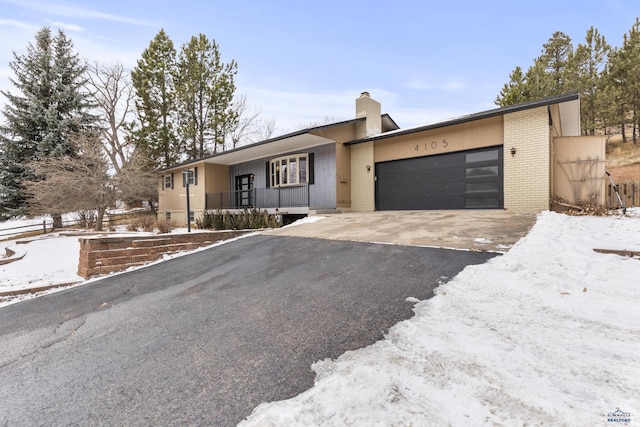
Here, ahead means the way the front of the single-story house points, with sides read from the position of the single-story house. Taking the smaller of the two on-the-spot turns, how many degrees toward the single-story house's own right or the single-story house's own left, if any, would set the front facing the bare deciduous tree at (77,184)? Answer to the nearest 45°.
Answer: approximately 45° to the single-story house's own right

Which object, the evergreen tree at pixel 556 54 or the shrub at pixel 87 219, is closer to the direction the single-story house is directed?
the shrub

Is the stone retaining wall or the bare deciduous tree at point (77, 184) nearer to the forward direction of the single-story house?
the stone retaining wall

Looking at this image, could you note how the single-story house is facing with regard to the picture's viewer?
facing the viewer and to the left of the viewer

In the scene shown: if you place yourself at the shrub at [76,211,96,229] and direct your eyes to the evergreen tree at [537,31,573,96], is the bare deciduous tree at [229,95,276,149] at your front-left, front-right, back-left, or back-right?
front-left

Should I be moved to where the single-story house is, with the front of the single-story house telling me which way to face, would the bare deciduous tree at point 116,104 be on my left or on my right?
on my right

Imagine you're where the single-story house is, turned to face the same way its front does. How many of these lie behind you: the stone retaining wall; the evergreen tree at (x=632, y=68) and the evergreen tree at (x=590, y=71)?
2

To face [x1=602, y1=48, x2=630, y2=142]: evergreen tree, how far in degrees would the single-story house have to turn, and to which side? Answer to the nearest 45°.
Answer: approximately 180°

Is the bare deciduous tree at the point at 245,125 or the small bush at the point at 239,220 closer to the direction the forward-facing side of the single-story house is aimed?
the small bush

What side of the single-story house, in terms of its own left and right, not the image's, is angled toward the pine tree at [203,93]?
right

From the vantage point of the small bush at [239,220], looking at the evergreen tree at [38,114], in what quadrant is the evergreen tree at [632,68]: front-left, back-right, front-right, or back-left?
back-right

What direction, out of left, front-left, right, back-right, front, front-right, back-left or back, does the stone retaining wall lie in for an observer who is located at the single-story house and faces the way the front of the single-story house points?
front

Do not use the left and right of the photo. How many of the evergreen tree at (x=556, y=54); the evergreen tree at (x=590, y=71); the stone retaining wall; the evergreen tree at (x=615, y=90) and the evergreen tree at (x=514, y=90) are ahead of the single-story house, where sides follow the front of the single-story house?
1

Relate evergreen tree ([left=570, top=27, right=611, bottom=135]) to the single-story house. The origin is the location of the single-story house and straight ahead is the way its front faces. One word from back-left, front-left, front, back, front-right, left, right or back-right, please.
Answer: back

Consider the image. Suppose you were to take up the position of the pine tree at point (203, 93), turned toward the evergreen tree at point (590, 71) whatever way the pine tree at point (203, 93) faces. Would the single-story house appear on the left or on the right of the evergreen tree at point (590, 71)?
right
